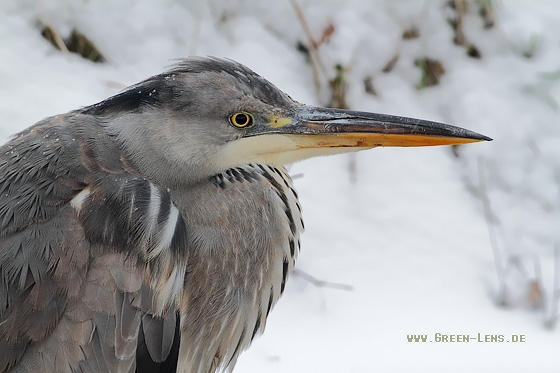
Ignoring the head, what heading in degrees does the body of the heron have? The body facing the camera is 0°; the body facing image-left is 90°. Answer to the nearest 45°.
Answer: approximately 270°
